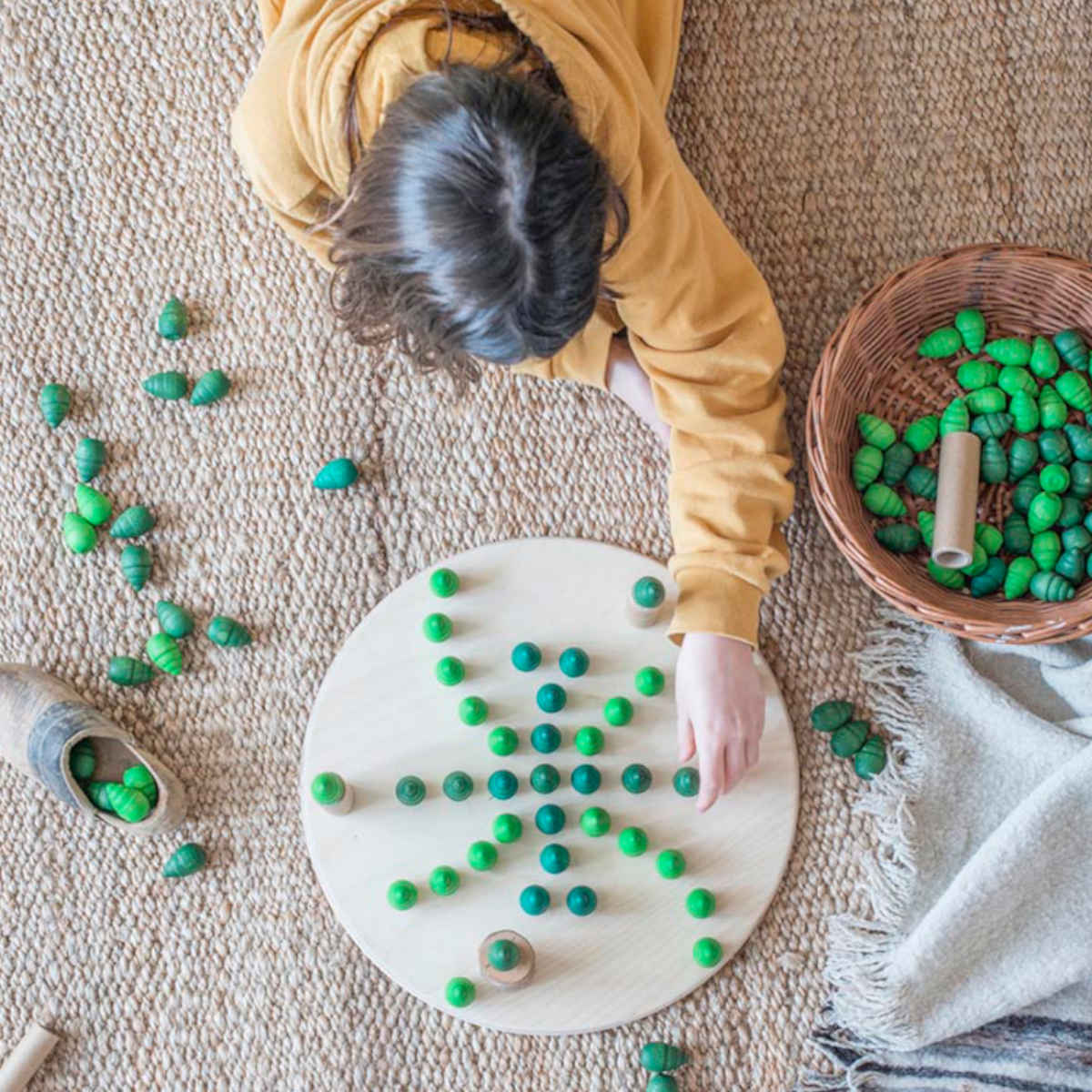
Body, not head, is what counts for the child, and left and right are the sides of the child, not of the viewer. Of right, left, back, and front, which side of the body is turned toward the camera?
front

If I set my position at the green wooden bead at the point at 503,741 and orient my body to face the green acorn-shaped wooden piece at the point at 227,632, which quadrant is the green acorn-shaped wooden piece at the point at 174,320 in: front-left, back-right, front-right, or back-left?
front-right

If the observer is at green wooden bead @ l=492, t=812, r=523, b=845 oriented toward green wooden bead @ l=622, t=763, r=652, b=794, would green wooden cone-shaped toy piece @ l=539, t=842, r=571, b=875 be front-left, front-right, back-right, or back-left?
front-right

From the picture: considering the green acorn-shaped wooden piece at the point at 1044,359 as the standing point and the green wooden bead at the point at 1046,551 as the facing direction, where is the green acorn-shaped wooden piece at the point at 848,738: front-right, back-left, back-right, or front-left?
front-right
